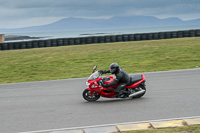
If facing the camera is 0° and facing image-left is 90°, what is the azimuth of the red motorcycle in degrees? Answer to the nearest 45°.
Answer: approximately 90°

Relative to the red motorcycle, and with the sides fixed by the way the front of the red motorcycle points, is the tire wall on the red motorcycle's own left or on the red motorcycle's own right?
on the red motorcycle's own right
